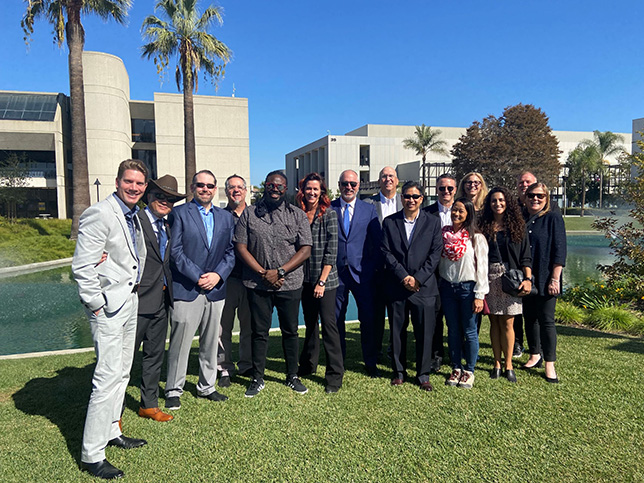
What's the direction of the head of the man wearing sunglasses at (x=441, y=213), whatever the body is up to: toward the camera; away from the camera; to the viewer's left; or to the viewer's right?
toward the camera

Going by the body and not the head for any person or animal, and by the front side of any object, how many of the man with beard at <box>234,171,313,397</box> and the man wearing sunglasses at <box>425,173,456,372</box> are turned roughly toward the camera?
2

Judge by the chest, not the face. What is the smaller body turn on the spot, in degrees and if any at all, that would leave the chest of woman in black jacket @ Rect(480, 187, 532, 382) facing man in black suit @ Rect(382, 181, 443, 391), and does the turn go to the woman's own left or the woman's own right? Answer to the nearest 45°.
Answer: approximately 45° to the woman's own right

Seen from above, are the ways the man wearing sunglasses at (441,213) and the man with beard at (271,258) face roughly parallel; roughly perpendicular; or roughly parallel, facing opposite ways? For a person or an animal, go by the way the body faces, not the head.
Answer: roughly parallel

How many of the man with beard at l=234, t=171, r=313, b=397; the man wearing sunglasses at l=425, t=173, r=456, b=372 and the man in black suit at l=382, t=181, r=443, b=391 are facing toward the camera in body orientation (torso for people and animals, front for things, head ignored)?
3

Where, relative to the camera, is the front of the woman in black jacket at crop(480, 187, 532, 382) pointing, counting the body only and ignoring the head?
toward the camera

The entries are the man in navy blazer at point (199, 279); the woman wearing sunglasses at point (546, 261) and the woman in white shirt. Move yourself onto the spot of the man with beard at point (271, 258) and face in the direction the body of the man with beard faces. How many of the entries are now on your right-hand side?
1

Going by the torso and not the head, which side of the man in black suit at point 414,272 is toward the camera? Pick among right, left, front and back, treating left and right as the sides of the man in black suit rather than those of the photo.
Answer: front

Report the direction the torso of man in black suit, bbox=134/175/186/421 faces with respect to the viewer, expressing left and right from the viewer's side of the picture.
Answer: facing the viewer and to the right of the viewer

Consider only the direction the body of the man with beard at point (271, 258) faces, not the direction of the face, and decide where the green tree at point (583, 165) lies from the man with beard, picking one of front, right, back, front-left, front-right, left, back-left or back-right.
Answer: back-left

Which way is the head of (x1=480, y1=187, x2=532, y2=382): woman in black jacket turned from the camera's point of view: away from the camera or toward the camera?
toward the camera

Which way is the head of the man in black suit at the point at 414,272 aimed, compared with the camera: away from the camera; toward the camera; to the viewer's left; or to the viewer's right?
toward the camera

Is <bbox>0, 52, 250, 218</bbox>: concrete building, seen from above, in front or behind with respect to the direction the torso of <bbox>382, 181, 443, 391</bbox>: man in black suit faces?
behind

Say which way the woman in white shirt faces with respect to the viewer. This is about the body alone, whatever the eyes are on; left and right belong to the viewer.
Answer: facing the viewer and to the left of the viewer

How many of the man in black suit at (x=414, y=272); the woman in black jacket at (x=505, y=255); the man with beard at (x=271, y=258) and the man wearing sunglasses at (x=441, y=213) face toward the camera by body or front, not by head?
4
